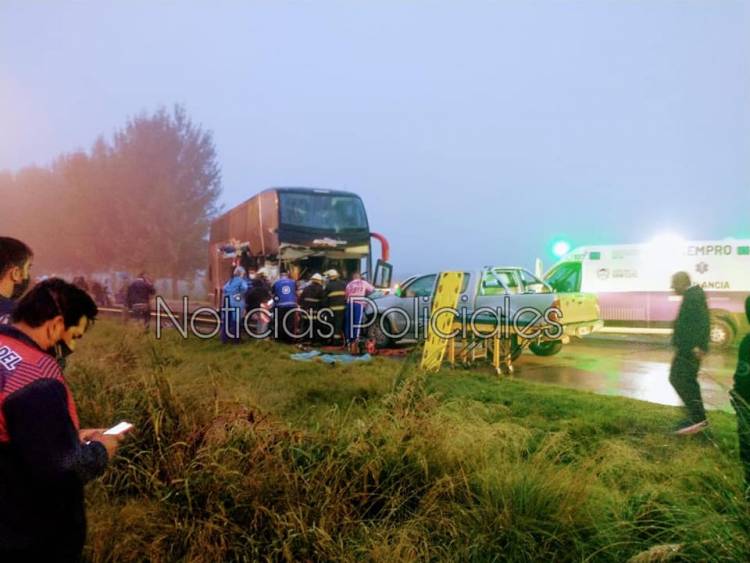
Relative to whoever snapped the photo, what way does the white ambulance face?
facing to the left of the viewer

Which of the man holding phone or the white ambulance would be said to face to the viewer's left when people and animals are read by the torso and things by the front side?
the white ambulance

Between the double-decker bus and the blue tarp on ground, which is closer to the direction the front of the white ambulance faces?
the double-decker bus

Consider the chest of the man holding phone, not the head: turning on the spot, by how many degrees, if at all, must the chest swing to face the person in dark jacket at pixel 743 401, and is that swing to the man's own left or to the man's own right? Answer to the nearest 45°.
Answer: approximately 45° to the man's own right

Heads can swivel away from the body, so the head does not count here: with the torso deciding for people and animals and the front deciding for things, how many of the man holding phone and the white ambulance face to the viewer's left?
1

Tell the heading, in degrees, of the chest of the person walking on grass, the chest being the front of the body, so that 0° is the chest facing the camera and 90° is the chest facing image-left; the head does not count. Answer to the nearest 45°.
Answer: approximately 90°

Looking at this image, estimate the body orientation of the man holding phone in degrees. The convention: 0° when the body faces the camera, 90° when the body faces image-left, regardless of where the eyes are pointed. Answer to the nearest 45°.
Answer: approximately 225°

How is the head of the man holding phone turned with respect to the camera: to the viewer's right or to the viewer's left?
to the viewer's right

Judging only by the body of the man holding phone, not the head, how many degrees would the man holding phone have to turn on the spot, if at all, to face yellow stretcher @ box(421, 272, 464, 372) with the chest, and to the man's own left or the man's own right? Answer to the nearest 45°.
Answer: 0° — they already face it
